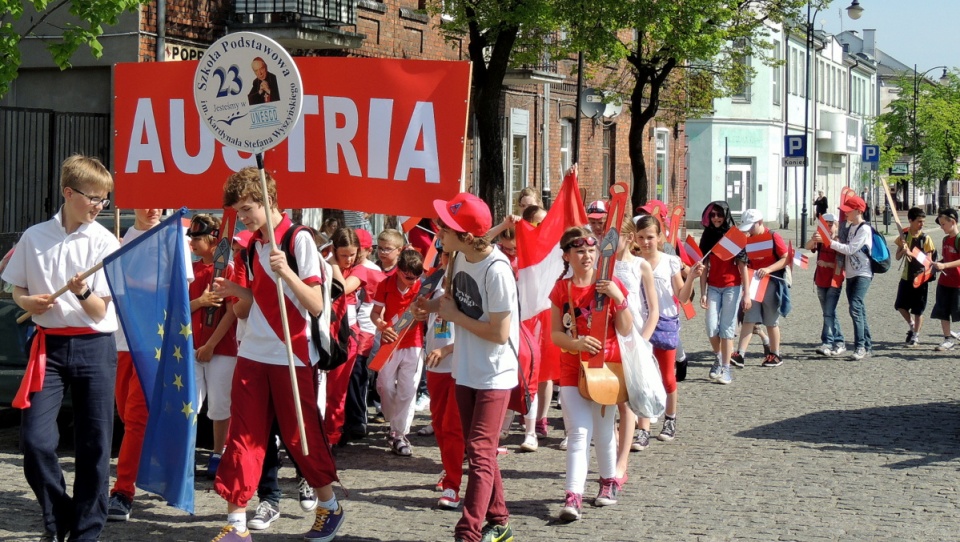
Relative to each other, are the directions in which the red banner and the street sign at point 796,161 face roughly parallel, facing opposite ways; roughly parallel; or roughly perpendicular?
roughly parallel

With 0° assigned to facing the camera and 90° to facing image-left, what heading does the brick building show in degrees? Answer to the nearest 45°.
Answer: approximately 315°

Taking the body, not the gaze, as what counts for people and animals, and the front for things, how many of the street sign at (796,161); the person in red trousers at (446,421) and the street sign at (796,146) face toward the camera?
3

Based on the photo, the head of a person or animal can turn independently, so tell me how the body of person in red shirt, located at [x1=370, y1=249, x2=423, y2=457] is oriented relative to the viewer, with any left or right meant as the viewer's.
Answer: facing the viewer

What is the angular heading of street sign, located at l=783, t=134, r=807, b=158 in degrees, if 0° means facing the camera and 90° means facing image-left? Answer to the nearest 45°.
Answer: approximately 0°

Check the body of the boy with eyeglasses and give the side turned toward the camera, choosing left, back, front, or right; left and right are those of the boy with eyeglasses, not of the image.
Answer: front

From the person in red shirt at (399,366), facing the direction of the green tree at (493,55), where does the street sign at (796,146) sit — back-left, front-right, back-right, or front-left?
front-right

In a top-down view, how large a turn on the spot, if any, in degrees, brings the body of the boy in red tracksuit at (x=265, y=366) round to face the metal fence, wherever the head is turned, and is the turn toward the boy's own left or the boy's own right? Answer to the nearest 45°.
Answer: approximately 135° to the boy's own right
